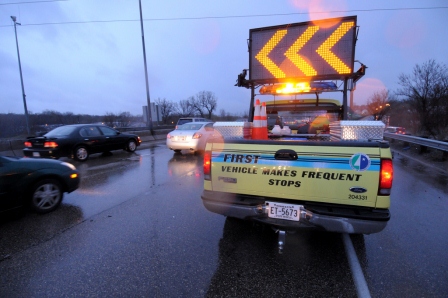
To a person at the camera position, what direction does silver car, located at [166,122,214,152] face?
facing away from the viewer and to the right of the viewer

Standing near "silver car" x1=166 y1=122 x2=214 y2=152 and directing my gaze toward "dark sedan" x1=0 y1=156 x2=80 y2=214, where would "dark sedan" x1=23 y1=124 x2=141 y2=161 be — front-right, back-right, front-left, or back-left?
front-right

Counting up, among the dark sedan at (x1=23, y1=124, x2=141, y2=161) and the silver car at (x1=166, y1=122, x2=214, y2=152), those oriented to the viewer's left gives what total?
0

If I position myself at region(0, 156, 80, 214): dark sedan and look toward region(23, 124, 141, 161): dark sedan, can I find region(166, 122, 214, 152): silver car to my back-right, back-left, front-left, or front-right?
front-right

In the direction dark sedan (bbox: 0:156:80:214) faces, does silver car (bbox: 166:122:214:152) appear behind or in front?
in front

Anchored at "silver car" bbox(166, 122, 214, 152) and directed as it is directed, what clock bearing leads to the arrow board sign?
The arrow board sign is roughly at 4 o'clock from the silver car.

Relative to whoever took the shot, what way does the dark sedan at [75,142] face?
facing away from the viewer and to the right of the viewer

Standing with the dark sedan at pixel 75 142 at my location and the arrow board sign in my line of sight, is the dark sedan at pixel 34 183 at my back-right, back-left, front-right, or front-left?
front-right

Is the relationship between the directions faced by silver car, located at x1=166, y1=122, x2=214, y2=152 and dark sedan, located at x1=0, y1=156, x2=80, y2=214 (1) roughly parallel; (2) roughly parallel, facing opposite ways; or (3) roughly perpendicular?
roughly parallel
